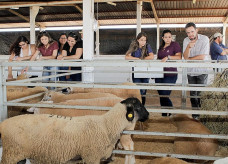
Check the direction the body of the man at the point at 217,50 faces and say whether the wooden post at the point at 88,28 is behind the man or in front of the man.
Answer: behind

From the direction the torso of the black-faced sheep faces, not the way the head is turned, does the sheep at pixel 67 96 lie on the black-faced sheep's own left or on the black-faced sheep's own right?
on the black-faced sheep's own left

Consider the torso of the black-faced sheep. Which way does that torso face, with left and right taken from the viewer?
facing to the right of the viewer

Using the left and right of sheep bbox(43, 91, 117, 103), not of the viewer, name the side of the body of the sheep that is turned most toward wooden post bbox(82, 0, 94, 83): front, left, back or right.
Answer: right

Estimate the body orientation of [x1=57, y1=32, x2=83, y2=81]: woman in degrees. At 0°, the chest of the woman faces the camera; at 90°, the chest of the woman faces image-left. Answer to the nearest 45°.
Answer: approximately 45°

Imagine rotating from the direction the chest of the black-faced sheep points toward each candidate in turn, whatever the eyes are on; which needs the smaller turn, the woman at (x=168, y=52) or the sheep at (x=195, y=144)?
the sheep

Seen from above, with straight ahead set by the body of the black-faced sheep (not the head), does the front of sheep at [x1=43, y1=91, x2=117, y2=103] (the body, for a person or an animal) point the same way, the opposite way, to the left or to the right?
the opposite way

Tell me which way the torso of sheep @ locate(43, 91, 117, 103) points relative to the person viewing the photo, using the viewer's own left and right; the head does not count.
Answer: facing to the left of the viewer
